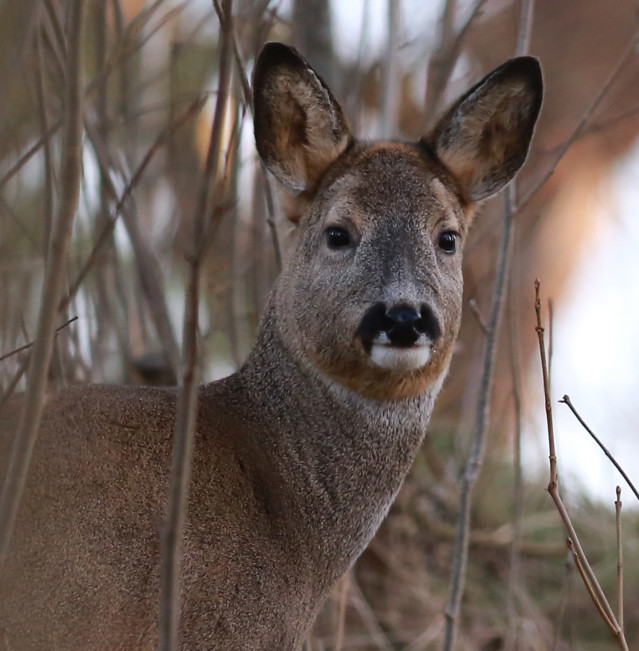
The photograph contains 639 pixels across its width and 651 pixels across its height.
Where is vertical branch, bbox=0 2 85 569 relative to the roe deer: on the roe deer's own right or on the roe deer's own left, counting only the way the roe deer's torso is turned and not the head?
on the roe deer's own right

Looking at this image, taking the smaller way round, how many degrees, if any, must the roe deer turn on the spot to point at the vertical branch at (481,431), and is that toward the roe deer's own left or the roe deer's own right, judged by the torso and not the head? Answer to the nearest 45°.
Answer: approximately 45° to the roe deer's own left

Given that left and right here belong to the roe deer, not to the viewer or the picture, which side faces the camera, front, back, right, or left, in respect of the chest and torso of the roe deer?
right

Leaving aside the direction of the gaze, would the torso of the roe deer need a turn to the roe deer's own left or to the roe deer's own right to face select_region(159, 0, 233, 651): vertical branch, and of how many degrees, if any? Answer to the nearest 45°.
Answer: approximately 90° to the roe deer's own right
